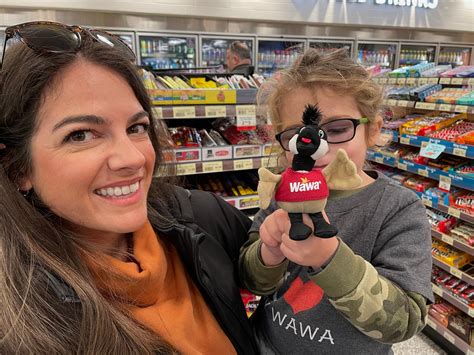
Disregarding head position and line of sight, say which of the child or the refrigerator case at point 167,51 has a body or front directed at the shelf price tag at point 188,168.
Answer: the refrigerator case

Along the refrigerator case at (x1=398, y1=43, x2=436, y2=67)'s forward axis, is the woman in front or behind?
in front

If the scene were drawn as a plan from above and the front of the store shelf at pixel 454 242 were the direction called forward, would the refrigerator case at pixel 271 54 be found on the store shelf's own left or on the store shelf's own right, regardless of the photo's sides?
on the store shelf's own right

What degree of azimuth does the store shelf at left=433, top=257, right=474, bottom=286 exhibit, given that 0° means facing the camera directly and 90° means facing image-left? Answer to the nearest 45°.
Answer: approximately 45°

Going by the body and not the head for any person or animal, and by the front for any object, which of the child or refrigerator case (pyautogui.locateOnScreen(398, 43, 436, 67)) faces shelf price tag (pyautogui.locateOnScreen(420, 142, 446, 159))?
the refrigerator case

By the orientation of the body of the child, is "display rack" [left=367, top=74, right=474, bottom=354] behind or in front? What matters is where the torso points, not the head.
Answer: behind

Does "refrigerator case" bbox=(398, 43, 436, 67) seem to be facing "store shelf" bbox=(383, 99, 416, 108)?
yes

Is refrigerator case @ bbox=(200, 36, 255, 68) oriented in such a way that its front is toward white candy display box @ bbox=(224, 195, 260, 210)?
yes
